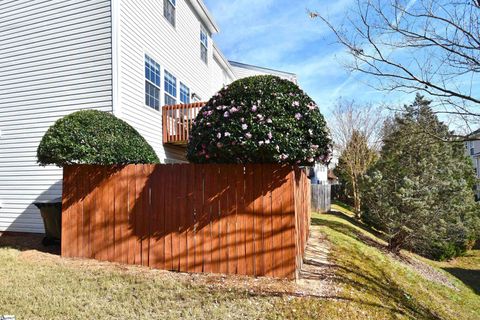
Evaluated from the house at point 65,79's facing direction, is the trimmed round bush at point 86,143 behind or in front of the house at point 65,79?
behind

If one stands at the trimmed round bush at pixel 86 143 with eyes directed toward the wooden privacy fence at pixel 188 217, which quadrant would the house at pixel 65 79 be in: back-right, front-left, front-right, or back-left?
back-left

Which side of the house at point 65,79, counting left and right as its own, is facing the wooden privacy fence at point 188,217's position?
back

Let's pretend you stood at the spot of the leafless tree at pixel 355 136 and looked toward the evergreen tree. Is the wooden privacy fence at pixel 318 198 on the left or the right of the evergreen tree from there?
right
